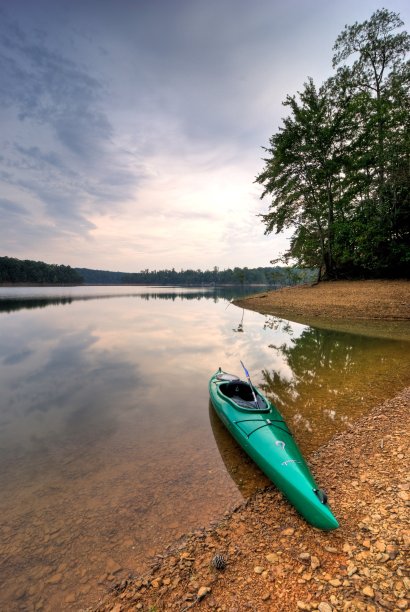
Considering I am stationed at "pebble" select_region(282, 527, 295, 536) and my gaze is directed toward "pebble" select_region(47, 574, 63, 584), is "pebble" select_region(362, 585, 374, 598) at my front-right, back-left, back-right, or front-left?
back-left

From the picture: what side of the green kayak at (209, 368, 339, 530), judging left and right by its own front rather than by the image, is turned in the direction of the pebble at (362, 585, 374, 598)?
front

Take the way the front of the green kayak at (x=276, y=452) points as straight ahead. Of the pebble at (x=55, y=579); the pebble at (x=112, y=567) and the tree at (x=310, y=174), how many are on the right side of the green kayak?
2

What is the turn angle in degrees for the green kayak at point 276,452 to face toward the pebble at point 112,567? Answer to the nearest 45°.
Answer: approximately 90° to its right

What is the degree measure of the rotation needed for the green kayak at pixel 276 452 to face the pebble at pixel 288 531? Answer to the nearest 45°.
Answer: approximately 45° to its right

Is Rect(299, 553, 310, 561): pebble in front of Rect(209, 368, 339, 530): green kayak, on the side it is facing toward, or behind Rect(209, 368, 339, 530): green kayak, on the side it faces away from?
in front

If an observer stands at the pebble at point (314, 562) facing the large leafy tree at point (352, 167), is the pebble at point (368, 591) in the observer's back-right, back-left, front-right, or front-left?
back-right

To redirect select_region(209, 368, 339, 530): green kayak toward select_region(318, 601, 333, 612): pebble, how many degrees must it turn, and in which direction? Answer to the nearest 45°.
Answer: approximately 45° to its right

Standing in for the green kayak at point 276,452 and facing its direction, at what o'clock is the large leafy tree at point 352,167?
The large leafy tree is roughly at 8 o'clock from the green kayak.

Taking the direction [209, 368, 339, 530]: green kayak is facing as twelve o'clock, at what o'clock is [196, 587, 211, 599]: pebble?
The pebble is roughly at 2 o'clock from the green kayak.

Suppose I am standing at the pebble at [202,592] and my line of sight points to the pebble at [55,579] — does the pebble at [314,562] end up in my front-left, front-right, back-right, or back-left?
back-right

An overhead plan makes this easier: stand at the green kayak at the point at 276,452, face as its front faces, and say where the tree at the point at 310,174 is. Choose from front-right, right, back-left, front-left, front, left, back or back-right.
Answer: back-left

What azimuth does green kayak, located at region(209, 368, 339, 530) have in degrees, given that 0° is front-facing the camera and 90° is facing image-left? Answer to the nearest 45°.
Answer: approximately 315°

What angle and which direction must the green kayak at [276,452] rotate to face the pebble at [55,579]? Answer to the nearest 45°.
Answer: approximately 90° to its right
